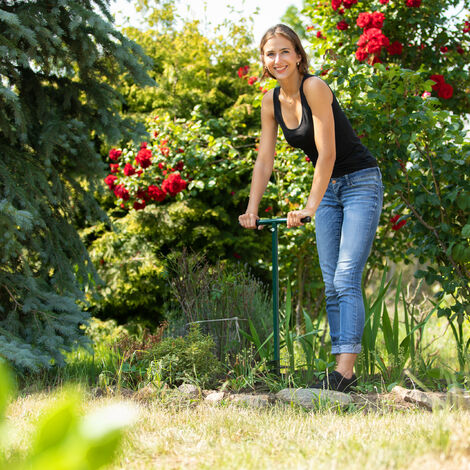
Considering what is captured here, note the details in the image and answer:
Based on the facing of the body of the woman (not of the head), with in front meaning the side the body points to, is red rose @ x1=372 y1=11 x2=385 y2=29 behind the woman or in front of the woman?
behind

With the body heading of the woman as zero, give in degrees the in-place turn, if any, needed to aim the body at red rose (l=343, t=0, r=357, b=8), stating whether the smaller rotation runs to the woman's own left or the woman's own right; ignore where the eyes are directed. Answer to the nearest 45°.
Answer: approximately 135° to the woman's own right

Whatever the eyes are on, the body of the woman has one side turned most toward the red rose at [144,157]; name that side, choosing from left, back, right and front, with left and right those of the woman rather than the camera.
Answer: right

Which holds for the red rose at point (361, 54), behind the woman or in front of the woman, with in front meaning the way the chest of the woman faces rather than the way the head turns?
behind

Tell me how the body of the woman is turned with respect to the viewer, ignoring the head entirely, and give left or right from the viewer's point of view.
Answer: facing the viewer and to the left of the viewer

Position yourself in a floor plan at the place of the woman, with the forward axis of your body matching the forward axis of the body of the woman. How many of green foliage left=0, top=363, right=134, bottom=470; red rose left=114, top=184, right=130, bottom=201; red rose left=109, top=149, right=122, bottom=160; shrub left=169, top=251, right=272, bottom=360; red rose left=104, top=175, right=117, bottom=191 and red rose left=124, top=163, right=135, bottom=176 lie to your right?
5

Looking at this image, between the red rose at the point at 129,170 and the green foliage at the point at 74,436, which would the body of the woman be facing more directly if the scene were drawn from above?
the green foliage

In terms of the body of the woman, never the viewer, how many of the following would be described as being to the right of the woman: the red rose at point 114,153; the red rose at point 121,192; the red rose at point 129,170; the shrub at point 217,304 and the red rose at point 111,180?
5

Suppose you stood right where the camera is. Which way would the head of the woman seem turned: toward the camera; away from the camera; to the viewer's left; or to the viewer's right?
toward the camera
